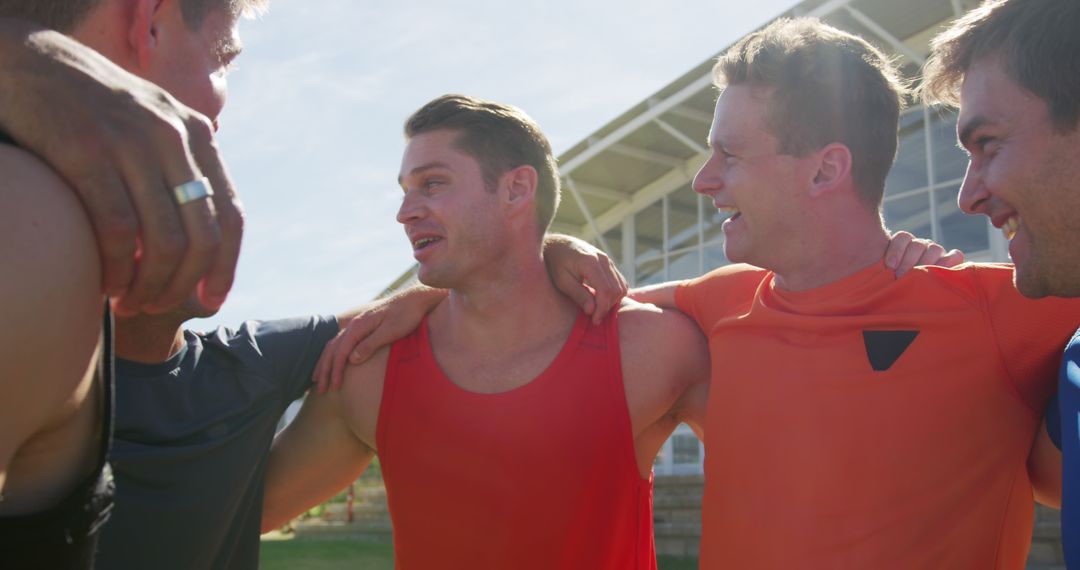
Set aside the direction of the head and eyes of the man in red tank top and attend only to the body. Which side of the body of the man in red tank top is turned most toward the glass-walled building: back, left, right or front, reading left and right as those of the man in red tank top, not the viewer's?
back

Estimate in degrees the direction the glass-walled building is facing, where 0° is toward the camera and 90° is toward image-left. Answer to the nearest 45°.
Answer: approximately 45°

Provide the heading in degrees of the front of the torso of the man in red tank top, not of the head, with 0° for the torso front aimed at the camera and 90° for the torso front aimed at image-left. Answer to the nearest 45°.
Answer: approximately 0°

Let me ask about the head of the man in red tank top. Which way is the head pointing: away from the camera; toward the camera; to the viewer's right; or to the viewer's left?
to the viewer's left

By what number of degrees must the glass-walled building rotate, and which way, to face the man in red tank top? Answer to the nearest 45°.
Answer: approximately 45° to its left
